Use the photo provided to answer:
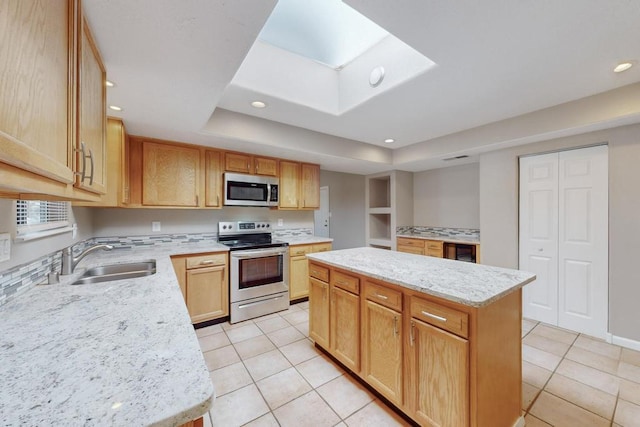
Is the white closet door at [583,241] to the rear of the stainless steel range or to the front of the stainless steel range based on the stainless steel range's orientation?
to the front

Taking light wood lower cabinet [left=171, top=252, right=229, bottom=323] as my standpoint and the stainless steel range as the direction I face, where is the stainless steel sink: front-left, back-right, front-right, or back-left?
back-right

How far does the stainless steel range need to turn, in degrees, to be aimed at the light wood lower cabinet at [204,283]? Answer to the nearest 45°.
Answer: approximately 135° to its right

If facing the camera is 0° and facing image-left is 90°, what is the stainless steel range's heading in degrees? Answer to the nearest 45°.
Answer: approximately 315°

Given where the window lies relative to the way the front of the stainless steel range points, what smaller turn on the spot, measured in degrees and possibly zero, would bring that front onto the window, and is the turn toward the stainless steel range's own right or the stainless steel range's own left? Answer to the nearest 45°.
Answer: approximately 90° to the stainless steel range's own right

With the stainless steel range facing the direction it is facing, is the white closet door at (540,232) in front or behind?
in front

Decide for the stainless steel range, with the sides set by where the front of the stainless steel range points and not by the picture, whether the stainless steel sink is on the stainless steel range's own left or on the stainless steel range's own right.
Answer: on the stainless steel range's own right
